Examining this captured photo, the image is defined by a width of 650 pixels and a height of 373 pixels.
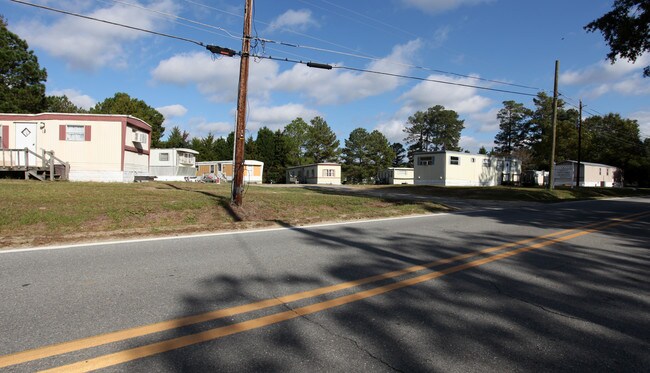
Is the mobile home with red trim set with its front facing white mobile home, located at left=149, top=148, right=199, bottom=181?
no

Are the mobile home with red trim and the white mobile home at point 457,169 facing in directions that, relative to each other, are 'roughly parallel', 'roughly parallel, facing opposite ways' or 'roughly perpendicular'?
roughly parallel

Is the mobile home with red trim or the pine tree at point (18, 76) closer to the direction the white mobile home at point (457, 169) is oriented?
the mobile home with red trim

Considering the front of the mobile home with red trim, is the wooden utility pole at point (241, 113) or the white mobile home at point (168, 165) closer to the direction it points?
the wooden utility pole

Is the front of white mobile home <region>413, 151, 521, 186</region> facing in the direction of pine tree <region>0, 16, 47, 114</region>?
no

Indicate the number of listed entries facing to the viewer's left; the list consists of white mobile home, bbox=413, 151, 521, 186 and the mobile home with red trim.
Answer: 0

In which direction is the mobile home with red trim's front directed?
toward the camera

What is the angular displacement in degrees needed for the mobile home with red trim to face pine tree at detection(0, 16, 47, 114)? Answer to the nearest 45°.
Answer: approximately 180°

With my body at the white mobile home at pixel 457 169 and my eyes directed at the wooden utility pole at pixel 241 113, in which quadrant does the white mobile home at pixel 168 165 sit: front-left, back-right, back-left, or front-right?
front-right

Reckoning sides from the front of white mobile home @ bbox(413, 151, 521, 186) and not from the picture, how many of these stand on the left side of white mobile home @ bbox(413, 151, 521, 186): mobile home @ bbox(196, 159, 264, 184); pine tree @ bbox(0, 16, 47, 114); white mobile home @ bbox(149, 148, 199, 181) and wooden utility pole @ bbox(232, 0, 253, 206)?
0

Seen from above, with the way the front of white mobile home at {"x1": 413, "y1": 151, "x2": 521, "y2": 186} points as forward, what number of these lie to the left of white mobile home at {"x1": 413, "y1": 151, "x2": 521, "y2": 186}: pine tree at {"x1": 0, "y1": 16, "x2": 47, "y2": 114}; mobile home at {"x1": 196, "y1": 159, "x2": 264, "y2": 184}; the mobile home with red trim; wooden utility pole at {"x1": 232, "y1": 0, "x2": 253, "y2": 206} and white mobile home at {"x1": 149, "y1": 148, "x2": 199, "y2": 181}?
0

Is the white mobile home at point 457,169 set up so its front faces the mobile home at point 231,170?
no

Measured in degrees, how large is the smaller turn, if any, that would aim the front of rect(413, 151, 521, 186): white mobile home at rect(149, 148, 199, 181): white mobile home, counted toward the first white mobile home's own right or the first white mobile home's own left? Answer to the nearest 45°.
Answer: approximately 90° to the first white mobile home's own right

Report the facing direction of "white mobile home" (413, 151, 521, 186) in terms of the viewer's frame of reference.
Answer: facing the viewer and to the right of the viewer

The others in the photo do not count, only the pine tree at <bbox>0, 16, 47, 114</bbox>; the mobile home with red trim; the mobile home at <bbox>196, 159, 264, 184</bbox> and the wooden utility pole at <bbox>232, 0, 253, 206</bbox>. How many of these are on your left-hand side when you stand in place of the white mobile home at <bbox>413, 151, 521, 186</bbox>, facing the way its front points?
0

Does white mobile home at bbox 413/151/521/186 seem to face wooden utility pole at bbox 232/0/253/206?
no

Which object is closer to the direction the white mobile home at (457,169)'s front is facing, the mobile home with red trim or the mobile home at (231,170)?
the mobile home with red trim
